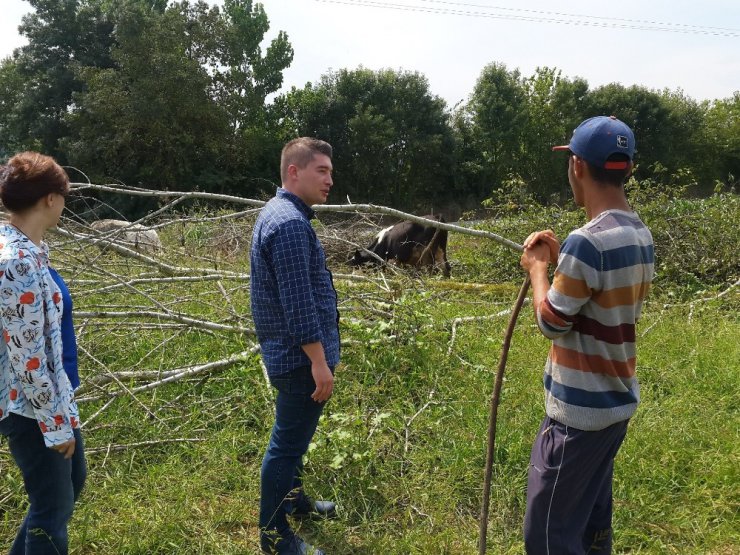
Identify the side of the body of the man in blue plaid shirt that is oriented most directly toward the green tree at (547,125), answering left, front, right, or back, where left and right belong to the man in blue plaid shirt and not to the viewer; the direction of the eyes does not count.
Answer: left

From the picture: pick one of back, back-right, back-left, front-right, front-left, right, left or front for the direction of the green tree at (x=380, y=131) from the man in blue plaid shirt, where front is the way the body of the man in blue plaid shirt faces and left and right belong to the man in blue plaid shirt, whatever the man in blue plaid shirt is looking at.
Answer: left

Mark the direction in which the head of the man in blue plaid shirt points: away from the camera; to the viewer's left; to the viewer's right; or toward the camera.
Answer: to the viewer's right

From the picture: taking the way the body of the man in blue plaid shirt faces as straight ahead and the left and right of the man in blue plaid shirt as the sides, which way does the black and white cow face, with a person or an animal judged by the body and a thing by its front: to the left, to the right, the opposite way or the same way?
the opposite way

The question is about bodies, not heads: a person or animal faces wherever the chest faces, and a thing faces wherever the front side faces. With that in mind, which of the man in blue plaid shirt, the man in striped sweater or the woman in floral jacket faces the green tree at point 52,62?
the man in striped sweater

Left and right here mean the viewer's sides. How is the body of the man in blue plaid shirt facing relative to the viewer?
facing to the right of the viewer

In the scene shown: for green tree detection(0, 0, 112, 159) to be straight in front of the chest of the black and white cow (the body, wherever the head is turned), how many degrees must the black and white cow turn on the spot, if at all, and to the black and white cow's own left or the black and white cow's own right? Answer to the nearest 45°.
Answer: approximately 45° to the black and white cow's own right

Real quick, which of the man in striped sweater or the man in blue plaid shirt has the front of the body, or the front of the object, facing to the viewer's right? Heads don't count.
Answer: the man in blue plaid shirt

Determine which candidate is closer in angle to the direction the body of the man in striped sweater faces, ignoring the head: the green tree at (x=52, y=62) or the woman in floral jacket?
the green tree

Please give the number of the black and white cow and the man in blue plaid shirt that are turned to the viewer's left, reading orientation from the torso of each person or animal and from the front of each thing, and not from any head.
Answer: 1

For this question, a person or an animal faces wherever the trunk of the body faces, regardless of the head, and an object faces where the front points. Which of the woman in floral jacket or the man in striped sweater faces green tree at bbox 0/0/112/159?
the man in striped sweater

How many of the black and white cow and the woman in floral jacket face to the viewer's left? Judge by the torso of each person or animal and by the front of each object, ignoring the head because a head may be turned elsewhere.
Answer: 1

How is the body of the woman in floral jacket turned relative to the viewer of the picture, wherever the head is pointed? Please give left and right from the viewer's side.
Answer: facing to the right of the viewer

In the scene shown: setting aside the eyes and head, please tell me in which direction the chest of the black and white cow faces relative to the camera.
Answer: to the viewer's left

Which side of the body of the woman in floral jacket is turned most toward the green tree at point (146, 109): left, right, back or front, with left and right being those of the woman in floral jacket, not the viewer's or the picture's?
left
